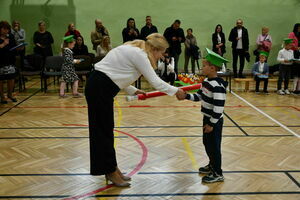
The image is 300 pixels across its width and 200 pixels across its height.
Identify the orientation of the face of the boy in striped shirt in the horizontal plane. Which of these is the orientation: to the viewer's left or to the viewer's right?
to the viewer's left

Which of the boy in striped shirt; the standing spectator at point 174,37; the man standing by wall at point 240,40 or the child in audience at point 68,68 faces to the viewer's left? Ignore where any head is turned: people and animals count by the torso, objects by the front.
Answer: the boy in striped shirt

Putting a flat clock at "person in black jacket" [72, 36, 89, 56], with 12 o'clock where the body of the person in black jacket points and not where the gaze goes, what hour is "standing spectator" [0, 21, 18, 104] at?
The standing spectator is roughly at 1 o'clock from the person in black jacket.

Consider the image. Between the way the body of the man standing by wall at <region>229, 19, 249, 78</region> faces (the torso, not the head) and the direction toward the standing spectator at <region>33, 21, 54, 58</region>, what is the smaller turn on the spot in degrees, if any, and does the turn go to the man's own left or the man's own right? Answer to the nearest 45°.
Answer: approximately 90° to the man's own right

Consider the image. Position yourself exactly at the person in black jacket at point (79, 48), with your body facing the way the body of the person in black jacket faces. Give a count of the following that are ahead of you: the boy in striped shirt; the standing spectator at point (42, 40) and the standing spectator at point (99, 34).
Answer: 1

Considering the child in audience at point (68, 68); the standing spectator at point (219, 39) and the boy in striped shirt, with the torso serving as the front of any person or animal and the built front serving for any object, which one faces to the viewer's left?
the boy in striped shirt

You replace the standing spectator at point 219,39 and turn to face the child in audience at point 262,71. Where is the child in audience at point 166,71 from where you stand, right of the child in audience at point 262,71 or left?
right

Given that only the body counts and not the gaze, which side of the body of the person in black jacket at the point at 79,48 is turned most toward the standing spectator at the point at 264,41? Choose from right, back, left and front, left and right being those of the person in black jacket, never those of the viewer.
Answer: left
